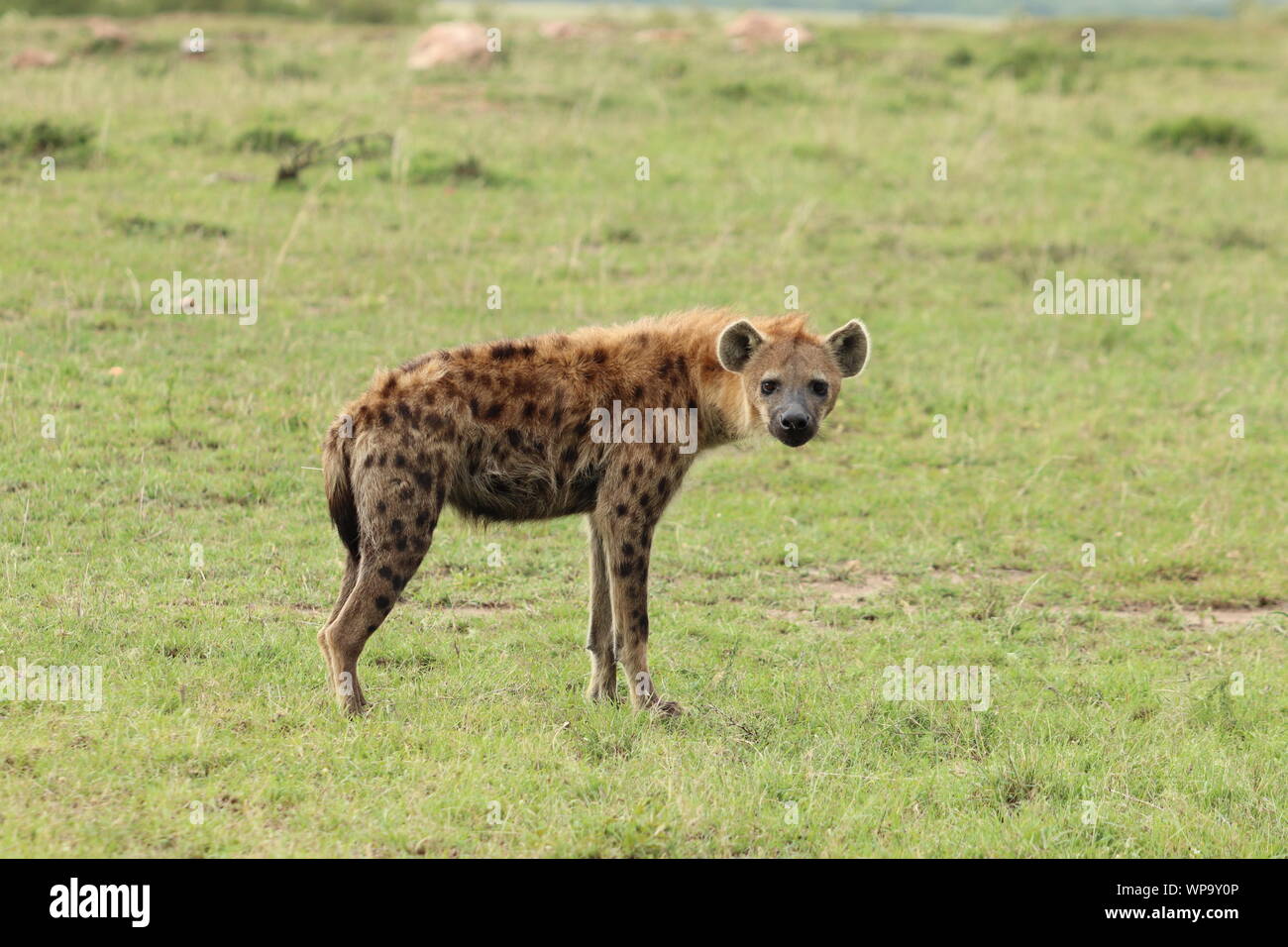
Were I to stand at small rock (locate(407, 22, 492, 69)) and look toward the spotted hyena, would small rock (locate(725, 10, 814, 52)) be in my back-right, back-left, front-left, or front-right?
back-left

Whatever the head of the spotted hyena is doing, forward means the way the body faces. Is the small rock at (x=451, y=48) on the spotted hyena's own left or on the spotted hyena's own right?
on the spotted hyena's own left

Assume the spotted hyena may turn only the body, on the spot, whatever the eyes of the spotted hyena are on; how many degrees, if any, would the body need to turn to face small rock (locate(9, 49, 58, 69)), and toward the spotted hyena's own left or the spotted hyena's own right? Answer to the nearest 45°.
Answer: approximately 135° to the spotted hyena's own left

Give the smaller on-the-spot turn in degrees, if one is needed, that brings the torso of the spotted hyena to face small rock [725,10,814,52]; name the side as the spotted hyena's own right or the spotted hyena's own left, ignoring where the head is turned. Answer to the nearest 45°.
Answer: approximately 90° to the spotted hyena's own left

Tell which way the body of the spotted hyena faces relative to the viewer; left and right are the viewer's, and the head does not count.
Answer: facing to the right of the viewer
